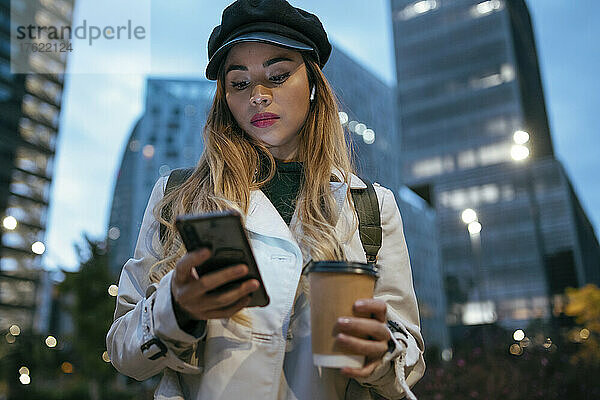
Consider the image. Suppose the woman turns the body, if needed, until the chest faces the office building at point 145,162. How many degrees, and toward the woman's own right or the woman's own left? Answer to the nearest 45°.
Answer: approximately 180°

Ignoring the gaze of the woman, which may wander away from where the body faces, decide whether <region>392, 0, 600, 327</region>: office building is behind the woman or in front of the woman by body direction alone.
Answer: behind

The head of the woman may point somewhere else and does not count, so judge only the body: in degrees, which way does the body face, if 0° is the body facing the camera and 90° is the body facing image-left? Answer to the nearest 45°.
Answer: approximately 0°

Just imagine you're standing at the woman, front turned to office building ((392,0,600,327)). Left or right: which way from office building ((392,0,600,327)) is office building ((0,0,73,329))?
left

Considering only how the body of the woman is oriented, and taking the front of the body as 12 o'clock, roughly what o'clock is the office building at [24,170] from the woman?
The office building is roughly at 5 o'clock from the woman.
